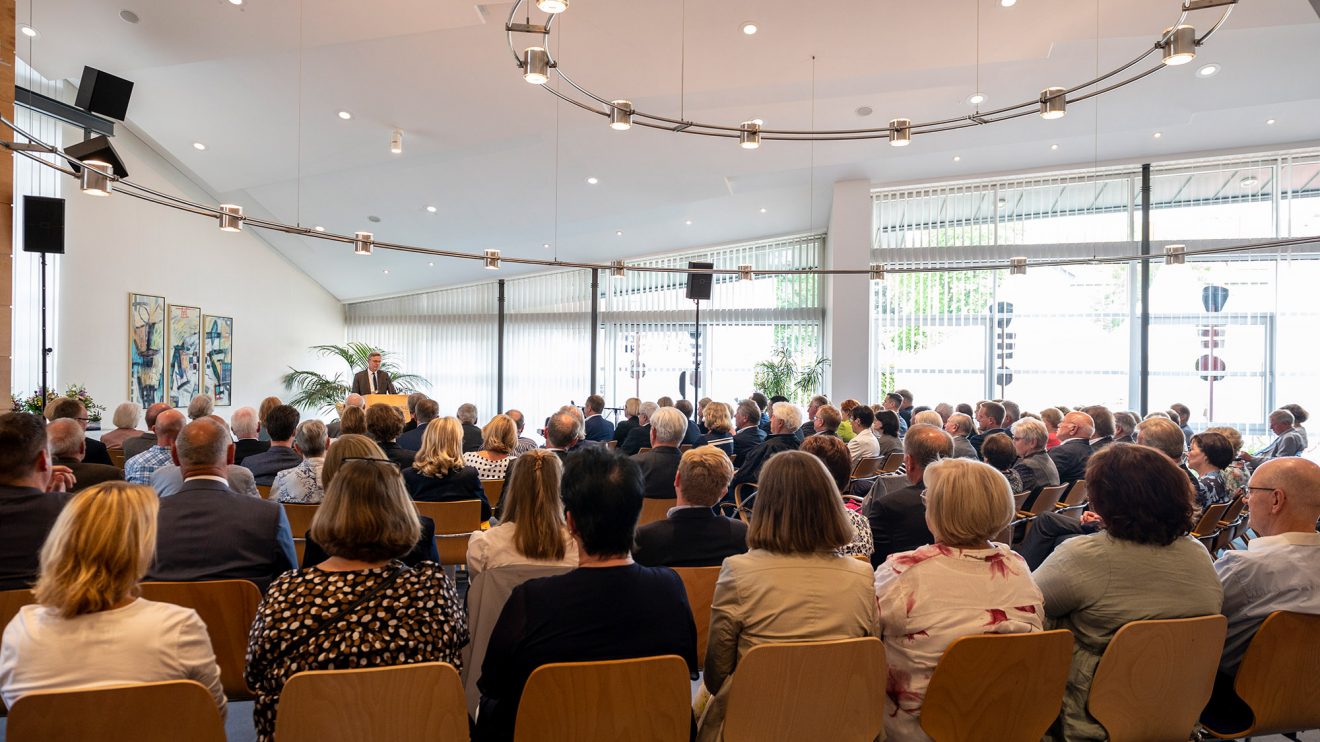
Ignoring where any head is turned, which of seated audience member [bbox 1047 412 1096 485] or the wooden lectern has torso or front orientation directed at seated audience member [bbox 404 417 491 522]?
the wooden lectern

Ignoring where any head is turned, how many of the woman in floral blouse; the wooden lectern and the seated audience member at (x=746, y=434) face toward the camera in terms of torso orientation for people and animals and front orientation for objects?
1

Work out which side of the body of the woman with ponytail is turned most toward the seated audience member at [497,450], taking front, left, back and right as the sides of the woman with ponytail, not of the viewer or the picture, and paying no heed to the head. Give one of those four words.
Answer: front

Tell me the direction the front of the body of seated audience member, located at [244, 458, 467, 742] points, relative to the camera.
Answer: away from the camera

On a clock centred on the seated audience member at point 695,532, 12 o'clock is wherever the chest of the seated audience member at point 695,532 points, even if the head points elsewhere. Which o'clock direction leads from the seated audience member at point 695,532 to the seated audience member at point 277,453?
the seated audience member at point 277,453 is roughly at 10 o'clock from the seated audience member at point 695,532.

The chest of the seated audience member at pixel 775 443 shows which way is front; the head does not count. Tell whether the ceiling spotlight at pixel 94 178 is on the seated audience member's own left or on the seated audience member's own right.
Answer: on the seated audience member's own left

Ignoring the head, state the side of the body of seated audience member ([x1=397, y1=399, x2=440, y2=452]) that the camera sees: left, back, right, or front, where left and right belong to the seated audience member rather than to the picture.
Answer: back

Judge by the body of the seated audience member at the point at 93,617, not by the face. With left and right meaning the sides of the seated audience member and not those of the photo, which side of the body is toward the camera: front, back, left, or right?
back

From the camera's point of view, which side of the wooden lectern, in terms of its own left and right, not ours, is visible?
front

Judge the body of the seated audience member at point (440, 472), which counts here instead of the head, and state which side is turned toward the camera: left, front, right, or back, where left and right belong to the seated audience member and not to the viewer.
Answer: back

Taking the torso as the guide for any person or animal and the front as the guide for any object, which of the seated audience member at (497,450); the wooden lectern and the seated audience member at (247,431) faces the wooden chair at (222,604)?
the wooden lectern

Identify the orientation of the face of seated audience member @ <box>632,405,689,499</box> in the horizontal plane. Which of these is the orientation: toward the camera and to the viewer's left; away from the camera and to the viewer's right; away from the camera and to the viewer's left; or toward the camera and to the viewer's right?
away from the camera and to the viewer's left
